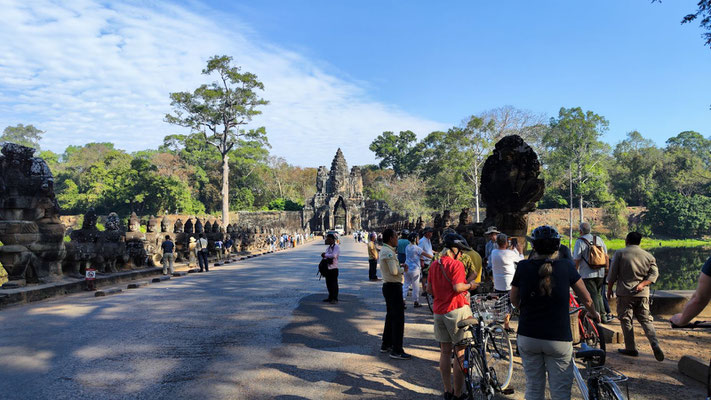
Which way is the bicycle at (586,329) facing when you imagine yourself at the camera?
facing away from the viewer and to the left of the viewer

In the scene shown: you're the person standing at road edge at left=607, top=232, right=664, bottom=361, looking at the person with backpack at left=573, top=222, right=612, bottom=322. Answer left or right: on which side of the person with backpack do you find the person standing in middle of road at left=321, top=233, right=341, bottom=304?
left

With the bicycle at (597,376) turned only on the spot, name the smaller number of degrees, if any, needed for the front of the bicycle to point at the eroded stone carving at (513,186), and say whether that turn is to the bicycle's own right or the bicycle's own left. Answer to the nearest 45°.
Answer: approximately 45° to the bicycle's own right

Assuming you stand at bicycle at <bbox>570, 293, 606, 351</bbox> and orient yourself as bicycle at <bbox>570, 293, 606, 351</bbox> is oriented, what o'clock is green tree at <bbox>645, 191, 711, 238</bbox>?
The green tree is roughly at 2 o'clock from the bicycle.

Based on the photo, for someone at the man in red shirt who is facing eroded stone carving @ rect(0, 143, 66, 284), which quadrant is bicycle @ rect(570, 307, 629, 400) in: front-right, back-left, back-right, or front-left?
back-left

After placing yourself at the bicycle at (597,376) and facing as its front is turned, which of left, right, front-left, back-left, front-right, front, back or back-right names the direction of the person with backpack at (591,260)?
front-right

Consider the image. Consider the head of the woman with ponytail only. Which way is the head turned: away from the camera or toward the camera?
away from the camera

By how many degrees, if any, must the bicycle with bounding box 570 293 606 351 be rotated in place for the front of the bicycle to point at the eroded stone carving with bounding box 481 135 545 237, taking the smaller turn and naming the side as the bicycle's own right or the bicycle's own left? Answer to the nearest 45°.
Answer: approximately 45° to the bicycle's own right

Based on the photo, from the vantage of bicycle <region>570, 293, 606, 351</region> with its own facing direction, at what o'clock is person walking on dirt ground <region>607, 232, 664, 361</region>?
The person walking on dirt ground is roughly at 3 o'clock from the bicycle.

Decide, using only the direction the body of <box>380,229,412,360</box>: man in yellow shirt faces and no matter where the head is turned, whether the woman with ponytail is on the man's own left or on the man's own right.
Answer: on the man's own right

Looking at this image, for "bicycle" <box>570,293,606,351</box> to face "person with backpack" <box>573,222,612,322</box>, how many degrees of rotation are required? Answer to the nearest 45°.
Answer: approximately 45° to its right

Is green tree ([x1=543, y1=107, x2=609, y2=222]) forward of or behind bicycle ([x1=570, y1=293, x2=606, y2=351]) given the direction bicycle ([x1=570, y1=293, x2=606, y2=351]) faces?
forward

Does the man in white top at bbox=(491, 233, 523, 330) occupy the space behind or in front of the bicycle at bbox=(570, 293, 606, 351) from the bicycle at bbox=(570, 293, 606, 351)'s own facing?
in front

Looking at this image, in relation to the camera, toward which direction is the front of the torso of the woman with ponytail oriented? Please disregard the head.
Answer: away from the camera
